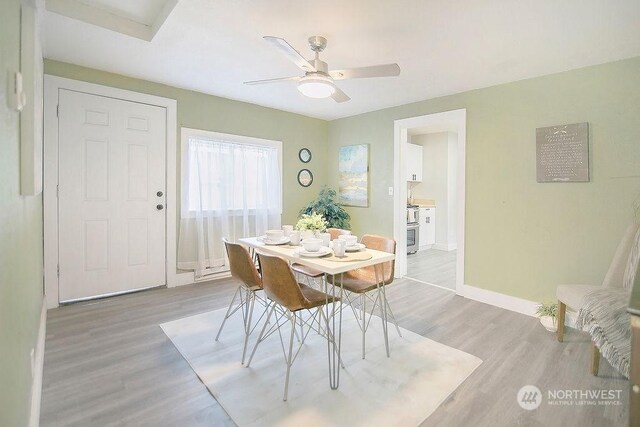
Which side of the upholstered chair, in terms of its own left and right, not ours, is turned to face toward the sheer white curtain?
front

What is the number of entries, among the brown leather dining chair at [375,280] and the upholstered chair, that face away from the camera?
0

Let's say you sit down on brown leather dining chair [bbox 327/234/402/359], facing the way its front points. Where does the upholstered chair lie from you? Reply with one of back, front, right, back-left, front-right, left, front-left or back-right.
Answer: back-left

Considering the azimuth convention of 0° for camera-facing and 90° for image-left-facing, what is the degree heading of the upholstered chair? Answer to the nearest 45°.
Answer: approximately 90°

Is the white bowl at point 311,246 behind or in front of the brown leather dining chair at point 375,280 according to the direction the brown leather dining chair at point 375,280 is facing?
in front

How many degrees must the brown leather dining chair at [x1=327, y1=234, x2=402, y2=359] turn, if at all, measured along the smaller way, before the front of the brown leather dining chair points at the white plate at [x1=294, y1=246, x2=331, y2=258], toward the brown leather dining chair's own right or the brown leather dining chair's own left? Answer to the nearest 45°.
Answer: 0° — it already faces it

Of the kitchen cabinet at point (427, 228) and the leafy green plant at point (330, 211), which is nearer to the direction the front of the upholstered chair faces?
the leafy green plant

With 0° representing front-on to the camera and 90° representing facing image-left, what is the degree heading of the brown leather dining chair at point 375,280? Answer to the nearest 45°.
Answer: approximately 45°

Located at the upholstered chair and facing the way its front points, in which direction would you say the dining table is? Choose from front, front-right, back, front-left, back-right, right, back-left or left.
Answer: front-left
